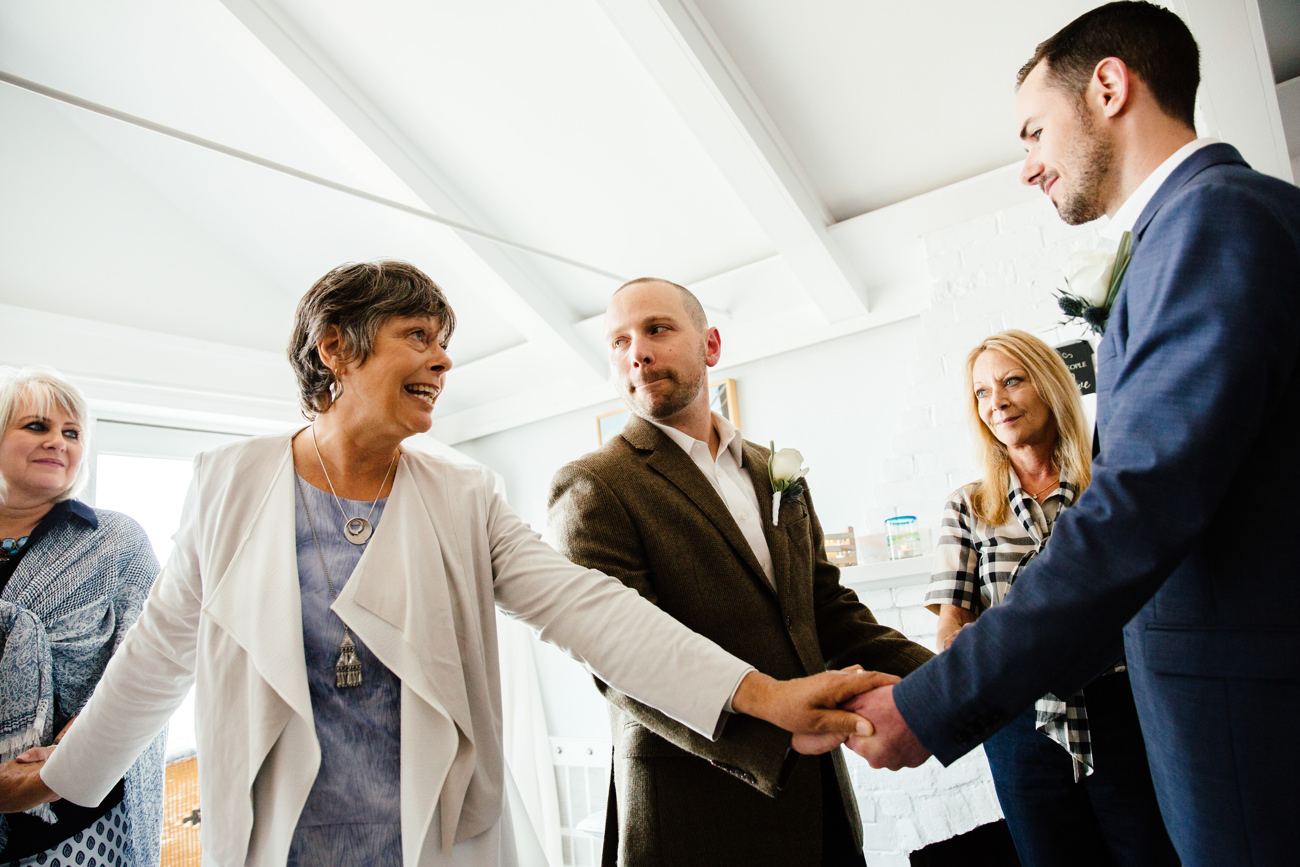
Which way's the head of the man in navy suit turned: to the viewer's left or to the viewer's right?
to the viewer's left

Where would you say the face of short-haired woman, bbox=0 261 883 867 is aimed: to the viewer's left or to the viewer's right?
to the viewer's right

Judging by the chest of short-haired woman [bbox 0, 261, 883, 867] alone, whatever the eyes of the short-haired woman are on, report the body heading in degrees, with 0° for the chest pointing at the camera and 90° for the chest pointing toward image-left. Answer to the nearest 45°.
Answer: approximately 0°

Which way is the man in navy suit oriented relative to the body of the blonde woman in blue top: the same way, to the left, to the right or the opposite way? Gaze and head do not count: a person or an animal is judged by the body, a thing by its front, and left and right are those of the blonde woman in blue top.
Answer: to the right

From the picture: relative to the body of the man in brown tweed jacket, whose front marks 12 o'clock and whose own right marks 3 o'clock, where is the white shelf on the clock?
The white shelf is roughly at 8 o'clock from the man in brown tweed jacket.

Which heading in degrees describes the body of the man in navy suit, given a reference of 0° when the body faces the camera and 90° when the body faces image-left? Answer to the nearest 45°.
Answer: approximately 90°

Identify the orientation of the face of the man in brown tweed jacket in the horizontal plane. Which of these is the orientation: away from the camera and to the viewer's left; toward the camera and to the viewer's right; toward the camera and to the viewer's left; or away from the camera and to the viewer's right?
toward the camera and to the viewer's left

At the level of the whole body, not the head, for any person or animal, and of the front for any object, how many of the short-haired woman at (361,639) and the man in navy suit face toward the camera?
1

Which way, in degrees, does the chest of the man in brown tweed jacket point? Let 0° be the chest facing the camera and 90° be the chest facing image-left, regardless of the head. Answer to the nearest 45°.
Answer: approximately 315°

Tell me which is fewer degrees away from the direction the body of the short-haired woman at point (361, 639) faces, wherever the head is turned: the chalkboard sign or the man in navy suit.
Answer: the man in navy suit

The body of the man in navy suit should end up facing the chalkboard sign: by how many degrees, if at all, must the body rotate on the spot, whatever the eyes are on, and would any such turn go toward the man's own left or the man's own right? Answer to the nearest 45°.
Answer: approximately 90° to the man's own right

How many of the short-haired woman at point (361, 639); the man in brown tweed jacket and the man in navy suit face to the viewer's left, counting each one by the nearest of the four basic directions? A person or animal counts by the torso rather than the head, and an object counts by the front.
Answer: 1
